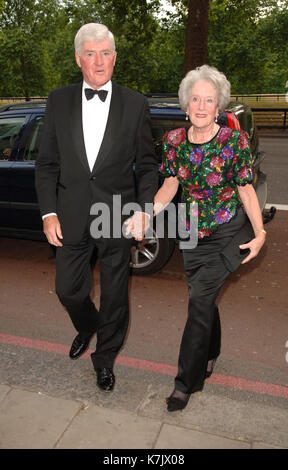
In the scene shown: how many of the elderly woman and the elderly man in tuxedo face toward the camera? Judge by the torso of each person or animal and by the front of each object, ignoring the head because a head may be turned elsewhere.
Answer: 2

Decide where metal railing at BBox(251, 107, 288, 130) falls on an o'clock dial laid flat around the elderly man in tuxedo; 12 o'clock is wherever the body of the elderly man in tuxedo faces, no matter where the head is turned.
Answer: The metal railing is roughly at 7 o'clock from the elderly man in tuxedo.

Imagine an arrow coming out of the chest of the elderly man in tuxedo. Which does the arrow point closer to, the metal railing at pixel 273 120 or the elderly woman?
the elderly woman

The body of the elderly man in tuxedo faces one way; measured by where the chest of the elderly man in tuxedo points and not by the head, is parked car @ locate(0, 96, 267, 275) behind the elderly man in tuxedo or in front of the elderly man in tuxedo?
behind

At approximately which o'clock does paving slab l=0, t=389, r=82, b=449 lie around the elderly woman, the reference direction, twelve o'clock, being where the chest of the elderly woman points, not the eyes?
The paving slab is roughly at 2 o'clock from the elderly woman.

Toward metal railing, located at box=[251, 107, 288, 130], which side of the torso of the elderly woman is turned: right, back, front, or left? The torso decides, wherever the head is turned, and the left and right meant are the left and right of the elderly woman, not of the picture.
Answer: back

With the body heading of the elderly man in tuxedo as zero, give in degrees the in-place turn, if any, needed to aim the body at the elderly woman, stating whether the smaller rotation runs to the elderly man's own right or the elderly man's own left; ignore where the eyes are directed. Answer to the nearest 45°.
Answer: approximately 45° to the elderly man's own left

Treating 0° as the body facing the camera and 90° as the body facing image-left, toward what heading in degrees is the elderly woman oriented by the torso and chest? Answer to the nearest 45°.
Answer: approximately 0°

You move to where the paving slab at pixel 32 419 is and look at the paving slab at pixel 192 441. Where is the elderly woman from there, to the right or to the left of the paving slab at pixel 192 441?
left
